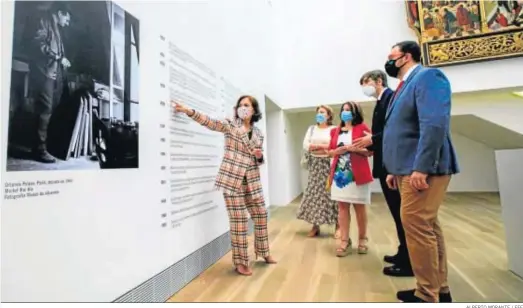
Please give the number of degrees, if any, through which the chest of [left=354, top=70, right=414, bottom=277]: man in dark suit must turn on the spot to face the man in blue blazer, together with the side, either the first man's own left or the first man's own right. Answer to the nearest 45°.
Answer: approximately 90° to the first man's own left

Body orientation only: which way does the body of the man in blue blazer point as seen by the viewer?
to the viewer's left

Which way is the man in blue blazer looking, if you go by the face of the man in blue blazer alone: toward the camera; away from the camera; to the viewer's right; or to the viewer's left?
to the viewer's left

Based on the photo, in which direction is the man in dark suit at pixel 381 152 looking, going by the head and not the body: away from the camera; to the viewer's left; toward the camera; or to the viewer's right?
to the viewer's left

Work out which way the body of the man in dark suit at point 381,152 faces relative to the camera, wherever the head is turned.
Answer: to the viewer's left

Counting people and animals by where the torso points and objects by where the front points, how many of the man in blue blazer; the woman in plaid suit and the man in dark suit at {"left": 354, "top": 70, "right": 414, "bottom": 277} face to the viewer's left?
2
